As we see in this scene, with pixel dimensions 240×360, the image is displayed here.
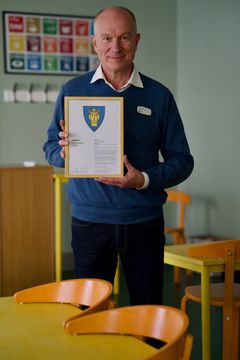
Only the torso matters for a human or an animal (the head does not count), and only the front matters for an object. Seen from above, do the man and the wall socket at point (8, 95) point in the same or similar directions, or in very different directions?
same or similar directions

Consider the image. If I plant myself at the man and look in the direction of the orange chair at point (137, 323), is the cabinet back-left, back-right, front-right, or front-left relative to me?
back-right

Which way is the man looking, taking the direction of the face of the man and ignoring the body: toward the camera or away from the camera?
toward the camera

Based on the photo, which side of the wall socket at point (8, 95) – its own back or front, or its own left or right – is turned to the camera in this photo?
front

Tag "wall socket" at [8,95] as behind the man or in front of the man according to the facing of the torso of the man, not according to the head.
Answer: behind

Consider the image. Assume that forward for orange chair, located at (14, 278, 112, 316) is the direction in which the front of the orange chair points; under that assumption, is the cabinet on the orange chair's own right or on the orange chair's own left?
on the orange chair's own right

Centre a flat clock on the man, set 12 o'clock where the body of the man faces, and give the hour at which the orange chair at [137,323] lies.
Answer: The orange chair is roughly at 12 o'clock from the man.

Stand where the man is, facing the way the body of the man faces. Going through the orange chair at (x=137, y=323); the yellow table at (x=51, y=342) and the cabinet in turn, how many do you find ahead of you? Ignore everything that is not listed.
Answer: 2
